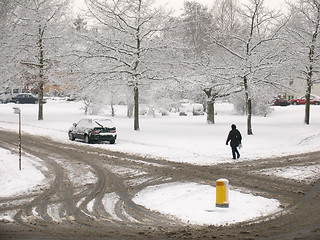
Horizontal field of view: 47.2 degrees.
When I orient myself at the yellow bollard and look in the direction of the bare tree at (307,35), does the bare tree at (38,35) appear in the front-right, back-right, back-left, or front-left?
front-left

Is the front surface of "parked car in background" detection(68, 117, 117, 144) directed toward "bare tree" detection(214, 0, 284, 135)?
no

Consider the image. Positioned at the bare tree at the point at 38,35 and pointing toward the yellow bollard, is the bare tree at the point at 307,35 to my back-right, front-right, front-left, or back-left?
front-left

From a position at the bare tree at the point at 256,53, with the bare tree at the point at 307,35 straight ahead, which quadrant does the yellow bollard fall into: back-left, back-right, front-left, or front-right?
back-right

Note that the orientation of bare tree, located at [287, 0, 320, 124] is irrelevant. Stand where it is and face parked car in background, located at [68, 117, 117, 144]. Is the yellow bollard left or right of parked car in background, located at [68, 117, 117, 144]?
left

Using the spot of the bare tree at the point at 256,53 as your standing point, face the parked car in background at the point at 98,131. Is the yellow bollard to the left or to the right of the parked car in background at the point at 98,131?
left

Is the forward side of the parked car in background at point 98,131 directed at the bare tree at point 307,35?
no
